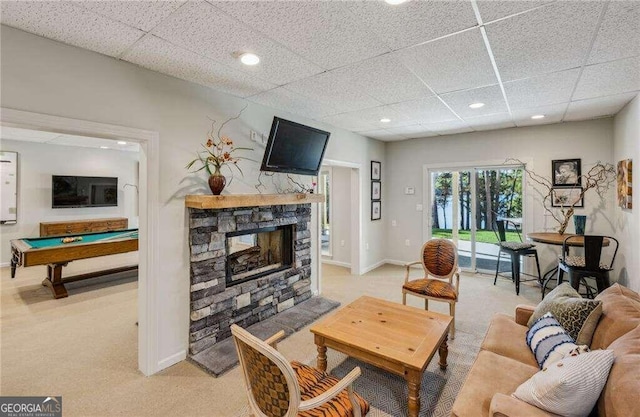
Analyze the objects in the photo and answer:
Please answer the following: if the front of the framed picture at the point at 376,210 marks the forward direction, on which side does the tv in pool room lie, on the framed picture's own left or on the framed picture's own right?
on the framed picture's own right

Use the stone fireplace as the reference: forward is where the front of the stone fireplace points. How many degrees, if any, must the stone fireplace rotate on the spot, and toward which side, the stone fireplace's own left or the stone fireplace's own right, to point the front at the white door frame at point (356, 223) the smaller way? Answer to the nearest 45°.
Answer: approximately 90° to the stone fireplace's own left

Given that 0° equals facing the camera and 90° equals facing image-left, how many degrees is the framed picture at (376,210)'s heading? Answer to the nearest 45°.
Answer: approximately 315°

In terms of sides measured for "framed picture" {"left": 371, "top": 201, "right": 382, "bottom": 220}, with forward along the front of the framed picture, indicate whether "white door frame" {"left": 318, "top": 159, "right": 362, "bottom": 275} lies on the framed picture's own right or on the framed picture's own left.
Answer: on the framed picture's own right

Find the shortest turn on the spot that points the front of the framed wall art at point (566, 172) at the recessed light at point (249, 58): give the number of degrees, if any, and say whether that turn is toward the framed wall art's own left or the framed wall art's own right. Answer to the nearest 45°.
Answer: approximately 45° to the framed wall art's own right

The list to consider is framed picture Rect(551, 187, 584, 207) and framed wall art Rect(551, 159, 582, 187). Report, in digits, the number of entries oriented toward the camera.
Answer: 2

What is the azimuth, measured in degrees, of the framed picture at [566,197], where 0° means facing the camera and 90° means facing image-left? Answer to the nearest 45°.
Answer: approximately 0°

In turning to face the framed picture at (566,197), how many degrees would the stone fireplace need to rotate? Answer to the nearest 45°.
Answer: approximately 45° to its left
